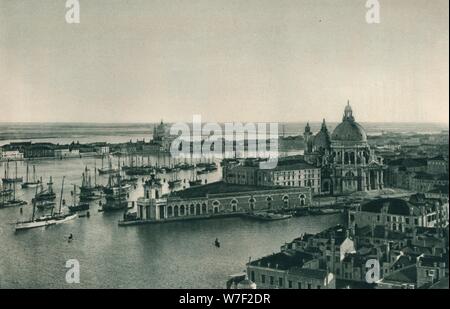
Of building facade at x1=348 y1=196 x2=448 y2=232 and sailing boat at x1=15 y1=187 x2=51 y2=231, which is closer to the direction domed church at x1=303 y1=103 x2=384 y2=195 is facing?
the building facade

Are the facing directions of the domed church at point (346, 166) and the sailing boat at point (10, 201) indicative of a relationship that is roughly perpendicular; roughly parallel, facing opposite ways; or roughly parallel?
roughly perpendicular

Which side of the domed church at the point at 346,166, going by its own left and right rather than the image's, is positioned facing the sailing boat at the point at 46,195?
right

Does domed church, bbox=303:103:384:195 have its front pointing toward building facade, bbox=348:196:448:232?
yes

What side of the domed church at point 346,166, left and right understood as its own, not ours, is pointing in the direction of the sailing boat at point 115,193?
right

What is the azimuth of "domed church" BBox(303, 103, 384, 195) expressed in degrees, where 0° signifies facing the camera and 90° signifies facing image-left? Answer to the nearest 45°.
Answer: approximately 315°
